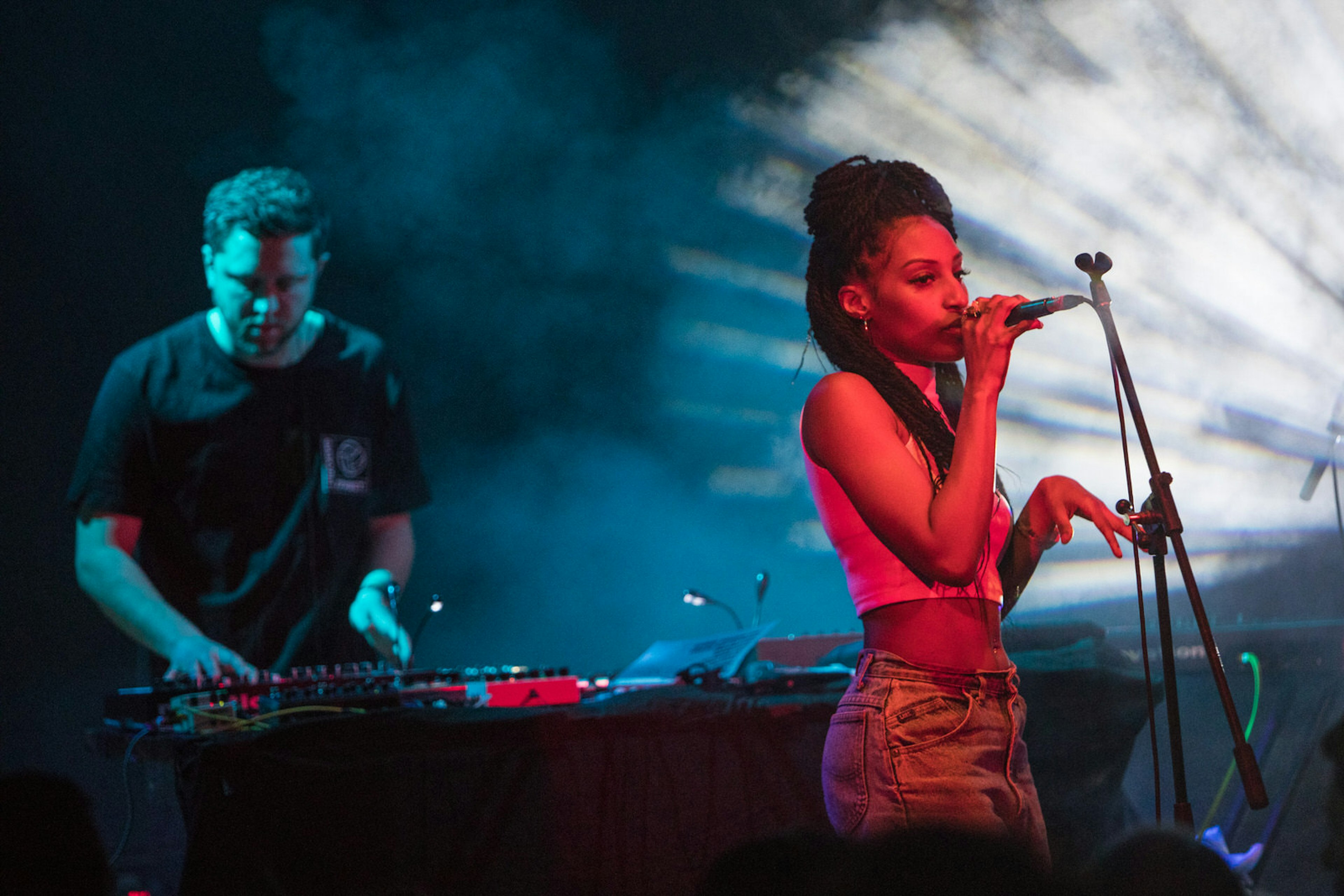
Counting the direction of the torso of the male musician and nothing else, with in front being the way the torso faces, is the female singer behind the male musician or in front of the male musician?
in front

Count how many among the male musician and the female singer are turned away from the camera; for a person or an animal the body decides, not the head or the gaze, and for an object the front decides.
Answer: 0

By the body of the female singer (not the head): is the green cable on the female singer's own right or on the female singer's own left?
on the female singer's own left

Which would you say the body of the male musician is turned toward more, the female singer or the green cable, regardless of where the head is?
the female singer

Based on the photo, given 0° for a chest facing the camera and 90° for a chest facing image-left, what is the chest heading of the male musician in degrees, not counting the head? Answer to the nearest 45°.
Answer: approximately 0°

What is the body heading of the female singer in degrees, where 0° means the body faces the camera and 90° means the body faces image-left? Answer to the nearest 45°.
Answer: approximately 315°

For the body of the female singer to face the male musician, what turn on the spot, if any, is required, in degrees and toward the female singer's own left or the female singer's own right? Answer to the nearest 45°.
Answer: approximately 180°
